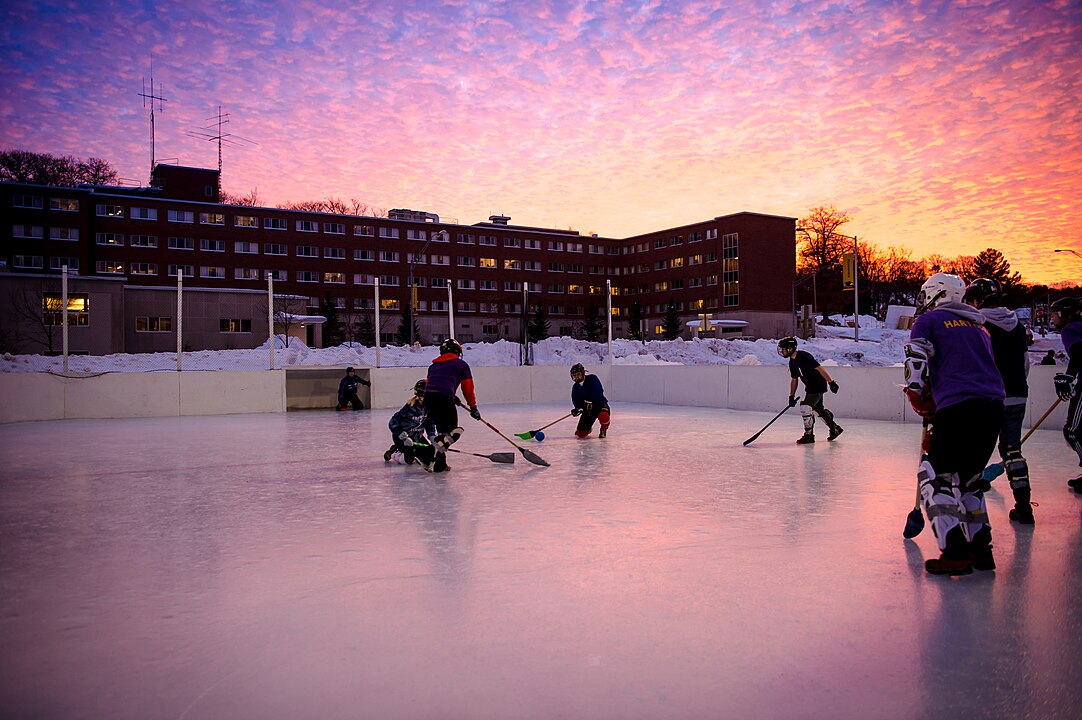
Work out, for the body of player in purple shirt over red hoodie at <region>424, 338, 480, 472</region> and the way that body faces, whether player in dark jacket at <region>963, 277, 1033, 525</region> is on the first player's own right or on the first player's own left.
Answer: on the first player's own right

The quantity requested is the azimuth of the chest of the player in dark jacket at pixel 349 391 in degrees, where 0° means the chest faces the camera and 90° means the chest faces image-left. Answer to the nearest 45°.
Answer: approximately 0°

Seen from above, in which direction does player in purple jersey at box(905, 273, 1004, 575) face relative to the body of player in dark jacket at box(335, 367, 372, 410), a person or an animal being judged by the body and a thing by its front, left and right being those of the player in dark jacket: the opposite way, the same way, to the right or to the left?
the opposite way

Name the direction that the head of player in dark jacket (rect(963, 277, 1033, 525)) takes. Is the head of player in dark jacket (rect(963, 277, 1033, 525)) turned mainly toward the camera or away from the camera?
away from the camera

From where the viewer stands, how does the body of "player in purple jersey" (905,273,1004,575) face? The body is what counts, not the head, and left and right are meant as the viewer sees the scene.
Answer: facing away from the viewer and to the left of the viewer

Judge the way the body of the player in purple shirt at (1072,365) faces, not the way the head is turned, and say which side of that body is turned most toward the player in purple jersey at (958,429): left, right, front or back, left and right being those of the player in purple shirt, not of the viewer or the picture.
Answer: left

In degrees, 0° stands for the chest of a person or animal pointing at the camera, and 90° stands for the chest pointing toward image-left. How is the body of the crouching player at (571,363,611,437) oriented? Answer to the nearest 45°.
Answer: approximately 45°

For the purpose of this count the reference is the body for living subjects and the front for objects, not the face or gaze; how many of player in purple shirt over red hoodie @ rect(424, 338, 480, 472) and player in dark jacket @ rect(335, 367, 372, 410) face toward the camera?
1

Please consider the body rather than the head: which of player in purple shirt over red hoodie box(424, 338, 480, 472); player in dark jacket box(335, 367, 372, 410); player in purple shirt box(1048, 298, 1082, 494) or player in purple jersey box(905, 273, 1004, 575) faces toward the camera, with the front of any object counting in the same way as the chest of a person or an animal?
player in dark jacket box(335, 367, 372, 410)

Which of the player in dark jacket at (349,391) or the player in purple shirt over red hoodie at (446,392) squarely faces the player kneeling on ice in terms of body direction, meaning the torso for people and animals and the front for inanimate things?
the player in dark jacket at (349,391)

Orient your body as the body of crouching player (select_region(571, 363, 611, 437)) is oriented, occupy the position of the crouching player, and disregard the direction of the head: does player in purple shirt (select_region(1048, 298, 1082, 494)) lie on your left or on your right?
on your left
